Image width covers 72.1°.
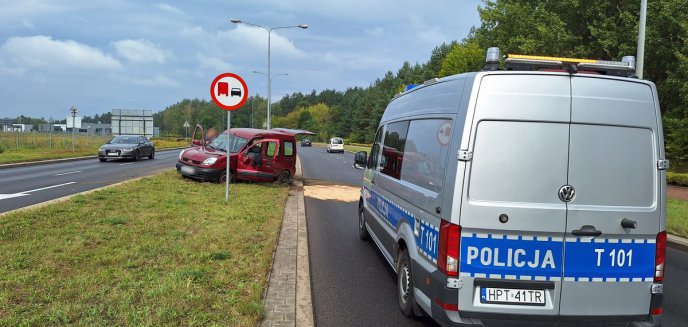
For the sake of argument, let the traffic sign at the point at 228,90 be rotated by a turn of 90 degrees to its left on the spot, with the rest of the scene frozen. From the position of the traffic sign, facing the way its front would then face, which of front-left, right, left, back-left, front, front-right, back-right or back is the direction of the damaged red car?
left

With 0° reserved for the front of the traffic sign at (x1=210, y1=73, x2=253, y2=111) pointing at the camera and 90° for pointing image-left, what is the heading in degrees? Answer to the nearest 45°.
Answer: approximately 0°

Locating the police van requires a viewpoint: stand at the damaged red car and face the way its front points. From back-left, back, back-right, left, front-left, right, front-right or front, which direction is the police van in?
front-left

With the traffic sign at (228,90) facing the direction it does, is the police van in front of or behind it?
in front

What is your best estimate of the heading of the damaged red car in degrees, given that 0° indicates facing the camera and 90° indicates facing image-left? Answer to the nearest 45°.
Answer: approximately 45°

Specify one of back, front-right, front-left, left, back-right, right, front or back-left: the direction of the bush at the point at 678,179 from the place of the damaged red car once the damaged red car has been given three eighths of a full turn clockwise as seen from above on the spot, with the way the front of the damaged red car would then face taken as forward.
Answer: right

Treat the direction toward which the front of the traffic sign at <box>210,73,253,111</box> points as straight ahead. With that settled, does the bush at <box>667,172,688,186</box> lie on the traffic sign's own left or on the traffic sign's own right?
on the traffic sign's own left
